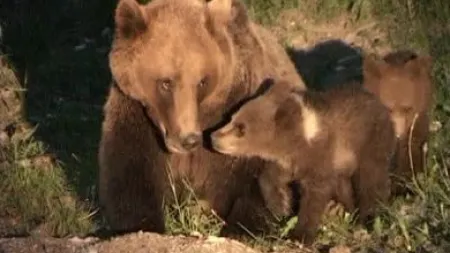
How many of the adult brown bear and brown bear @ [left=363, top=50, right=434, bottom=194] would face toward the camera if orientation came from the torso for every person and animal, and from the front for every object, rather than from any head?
2

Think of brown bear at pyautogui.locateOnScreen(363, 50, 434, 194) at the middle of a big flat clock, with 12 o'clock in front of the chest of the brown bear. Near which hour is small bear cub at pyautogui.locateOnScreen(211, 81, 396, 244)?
The small bear cub is roughly at 1 o'clock from the brown bear.

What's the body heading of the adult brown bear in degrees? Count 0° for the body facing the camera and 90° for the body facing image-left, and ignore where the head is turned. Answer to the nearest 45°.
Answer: approximately 0°

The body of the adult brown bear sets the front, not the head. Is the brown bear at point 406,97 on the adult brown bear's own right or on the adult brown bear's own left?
on the adult brown bear's own left
